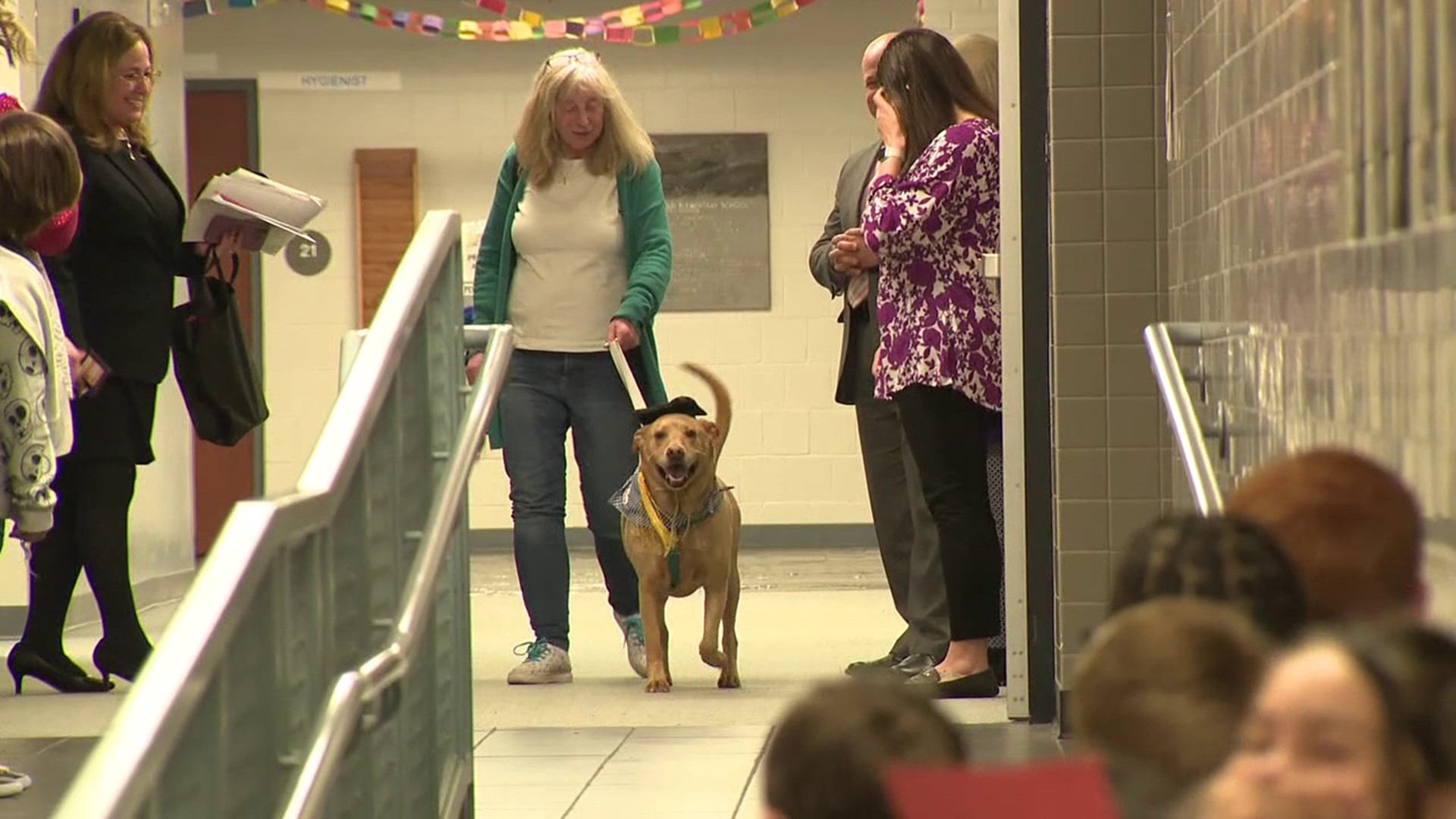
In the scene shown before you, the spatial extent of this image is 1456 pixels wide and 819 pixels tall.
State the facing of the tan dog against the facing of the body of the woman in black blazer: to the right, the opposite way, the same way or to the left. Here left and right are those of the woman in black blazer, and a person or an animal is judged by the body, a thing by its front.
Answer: to the right

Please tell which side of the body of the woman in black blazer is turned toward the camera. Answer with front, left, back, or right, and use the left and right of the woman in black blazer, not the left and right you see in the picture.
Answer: right

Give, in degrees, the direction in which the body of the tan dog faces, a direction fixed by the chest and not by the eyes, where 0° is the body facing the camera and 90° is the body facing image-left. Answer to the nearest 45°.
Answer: approximately 0°

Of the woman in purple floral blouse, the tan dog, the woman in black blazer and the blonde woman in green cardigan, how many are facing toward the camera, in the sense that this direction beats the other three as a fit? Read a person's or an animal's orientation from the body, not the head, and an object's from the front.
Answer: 2

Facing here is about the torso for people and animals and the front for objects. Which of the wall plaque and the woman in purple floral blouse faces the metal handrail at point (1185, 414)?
the wall plaque

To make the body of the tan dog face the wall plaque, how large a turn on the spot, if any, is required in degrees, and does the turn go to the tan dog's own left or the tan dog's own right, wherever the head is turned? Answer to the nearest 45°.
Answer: approximately 180°

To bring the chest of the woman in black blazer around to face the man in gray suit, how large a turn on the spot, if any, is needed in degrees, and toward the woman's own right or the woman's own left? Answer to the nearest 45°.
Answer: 0° — they already face them

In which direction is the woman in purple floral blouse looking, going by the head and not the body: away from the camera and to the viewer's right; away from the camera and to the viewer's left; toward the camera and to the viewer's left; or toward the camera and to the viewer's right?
away from the camera and to the viewer's left

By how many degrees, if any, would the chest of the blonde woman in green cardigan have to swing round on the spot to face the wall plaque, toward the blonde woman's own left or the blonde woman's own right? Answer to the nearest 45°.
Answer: approximately 180°
